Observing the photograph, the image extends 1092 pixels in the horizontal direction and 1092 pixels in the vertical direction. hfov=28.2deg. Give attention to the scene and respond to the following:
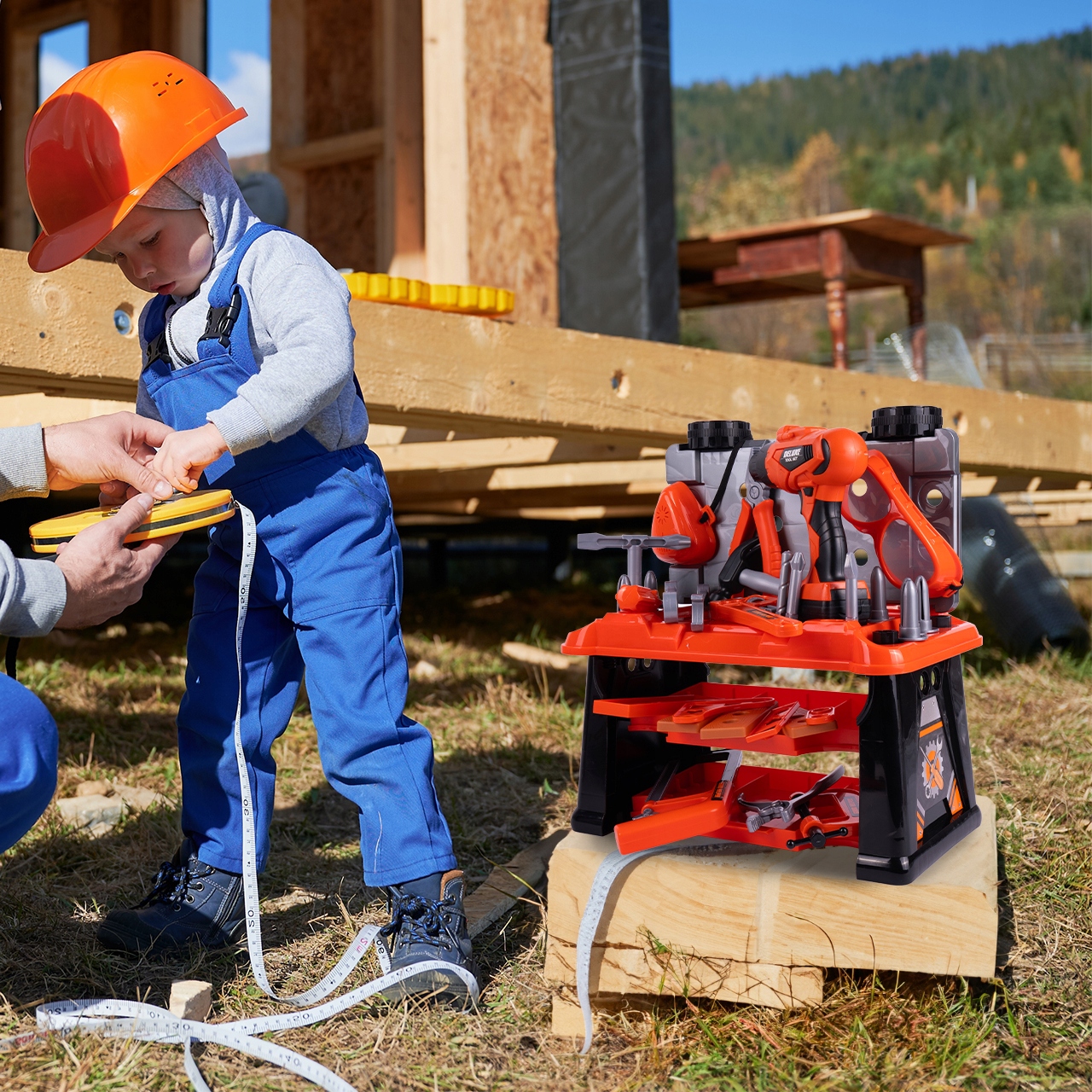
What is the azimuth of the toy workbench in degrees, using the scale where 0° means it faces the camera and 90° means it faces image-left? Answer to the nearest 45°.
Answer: approximately 45°

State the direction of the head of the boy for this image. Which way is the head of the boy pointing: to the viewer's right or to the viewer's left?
to the viewer's left

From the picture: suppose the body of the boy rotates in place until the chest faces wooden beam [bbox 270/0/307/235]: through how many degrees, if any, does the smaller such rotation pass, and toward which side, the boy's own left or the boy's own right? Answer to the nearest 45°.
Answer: approximately 135° to the boy's own right

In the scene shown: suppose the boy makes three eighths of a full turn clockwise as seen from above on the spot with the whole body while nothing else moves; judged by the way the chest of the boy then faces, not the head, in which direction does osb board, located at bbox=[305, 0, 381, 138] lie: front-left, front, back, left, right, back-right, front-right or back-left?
front

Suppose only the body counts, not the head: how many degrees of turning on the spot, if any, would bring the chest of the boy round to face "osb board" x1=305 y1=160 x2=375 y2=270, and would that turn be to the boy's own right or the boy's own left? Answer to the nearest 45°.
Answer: approximately 135° to the boy's own right

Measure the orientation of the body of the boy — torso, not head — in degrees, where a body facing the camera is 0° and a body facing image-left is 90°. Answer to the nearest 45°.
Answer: approximately 45°

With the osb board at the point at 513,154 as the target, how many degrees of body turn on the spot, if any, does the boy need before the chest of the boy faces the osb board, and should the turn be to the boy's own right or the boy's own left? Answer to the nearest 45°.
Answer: approximately 135° to the boy's own right

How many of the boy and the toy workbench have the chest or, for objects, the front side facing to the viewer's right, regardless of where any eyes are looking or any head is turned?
0
